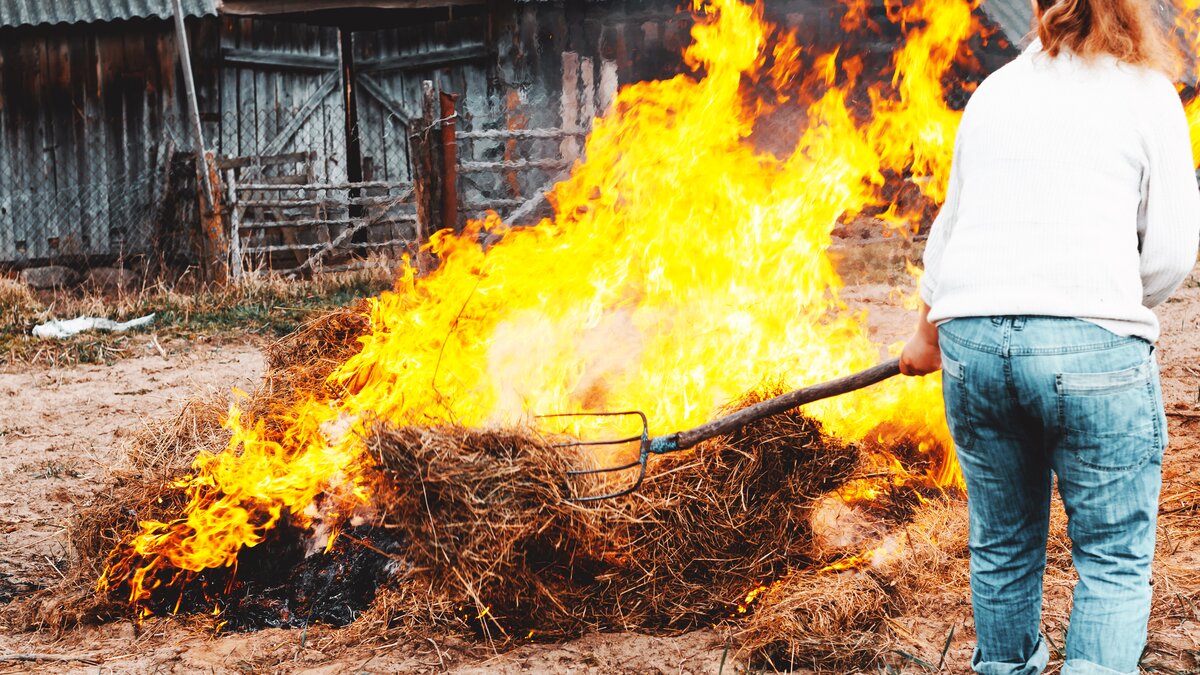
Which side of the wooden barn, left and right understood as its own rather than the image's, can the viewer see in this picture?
front

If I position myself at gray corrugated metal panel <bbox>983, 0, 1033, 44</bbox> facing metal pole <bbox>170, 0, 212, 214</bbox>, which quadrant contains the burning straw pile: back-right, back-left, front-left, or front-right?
front-left

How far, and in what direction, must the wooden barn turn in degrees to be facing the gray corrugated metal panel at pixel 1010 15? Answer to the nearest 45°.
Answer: approximately 90° to its left

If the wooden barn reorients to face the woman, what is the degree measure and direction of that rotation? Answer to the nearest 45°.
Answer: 0° — it already faces them

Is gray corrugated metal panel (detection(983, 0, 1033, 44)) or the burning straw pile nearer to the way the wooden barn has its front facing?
the burning straw pile

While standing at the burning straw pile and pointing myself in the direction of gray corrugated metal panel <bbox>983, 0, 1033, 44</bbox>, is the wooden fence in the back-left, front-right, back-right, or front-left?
front-left

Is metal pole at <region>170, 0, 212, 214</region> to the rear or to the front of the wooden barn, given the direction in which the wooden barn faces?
to the front

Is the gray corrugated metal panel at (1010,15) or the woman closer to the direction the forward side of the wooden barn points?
the woman

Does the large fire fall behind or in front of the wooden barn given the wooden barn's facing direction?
in front
